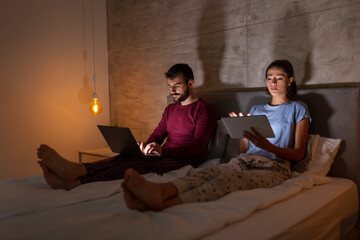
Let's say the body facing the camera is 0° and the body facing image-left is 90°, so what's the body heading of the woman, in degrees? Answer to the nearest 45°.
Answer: approximately 45°

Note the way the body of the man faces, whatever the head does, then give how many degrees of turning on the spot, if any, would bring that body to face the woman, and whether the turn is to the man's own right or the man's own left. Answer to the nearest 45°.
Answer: approximately 90° to the man's own left

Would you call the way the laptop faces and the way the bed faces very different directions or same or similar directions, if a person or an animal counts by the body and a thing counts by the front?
very different directions

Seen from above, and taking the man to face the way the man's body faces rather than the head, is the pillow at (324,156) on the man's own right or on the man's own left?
on the man's own left

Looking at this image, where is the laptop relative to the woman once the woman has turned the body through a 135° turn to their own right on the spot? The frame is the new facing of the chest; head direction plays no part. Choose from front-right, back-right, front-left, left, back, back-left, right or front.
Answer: left

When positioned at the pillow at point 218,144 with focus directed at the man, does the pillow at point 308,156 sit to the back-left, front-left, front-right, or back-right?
back-left

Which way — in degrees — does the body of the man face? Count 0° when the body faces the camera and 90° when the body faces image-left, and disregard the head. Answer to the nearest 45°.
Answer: approximately 45°

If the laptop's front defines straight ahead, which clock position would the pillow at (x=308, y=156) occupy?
The pillow is roughly at 2 o'clock from the laptop.

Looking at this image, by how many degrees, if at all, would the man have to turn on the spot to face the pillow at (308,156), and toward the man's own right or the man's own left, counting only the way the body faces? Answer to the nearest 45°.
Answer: approximately 135° to the man's own left

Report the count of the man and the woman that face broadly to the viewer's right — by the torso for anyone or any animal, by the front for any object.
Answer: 0

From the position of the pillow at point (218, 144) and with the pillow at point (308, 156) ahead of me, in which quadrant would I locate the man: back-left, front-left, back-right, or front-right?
back-right

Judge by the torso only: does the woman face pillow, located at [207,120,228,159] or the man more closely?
the man
